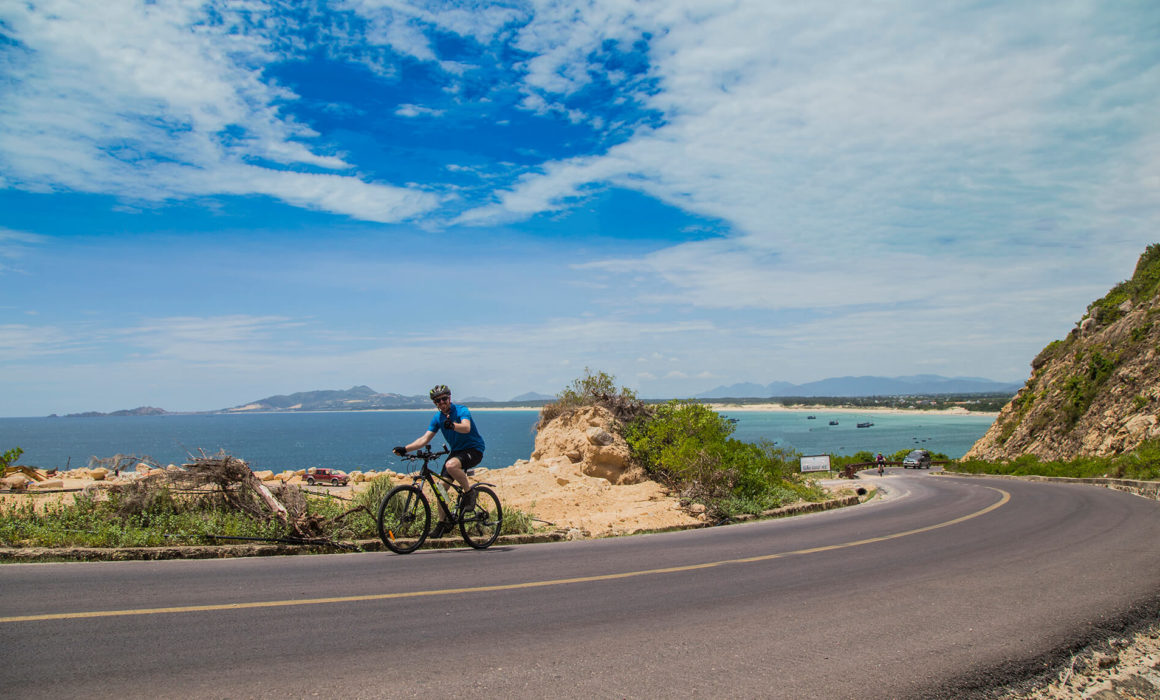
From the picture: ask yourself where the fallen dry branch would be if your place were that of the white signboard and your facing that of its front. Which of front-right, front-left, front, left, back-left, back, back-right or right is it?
front

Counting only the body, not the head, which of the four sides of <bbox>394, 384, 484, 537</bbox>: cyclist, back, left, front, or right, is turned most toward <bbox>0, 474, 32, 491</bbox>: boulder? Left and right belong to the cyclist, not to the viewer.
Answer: right

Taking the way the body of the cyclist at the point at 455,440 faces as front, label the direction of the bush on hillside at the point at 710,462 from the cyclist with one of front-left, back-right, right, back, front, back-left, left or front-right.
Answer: back

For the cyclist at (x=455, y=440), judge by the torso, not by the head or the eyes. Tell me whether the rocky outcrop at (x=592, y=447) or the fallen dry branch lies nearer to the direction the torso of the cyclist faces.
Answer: the fallen dry branch

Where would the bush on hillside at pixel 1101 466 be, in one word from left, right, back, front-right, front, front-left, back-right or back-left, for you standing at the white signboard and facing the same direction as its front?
front-left

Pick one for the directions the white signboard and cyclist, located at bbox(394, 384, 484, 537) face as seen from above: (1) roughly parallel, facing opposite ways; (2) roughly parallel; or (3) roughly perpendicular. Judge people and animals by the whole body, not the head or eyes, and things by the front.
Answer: roughly parallel

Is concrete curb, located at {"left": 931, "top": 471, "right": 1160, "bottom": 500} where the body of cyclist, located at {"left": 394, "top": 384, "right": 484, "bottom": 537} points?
no

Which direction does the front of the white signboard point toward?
toward the camera

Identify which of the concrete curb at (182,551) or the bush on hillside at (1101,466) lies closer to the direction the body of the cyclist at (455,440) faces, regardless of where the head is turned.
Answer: the concrete curb

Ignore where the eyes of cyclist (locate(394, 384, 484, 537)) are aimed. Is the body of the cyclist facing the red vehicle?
no

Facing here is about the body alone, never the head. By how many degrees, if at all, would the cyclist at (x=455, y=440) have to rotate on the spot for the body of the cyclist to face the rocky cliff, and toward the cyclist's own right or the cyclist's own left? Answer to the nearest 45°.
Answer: approximately 180°

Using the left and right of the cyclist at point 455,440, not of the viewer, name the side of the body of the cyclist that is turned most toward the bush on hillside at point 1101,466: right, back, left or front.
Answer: back

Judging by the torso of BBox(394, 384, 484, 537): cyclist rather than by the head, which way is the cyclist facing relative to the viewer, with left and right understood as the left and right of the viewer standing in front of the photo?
facing the viewer and to the left of the viewer

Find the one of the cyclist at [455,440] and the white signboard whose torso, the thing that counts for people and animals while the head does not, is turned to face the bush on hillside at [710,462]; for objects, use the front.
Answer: the white signboard

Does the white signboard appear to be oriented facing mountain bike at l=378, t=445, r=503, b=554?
yes
